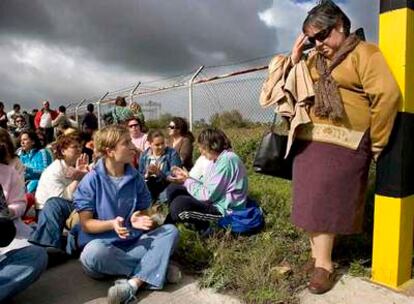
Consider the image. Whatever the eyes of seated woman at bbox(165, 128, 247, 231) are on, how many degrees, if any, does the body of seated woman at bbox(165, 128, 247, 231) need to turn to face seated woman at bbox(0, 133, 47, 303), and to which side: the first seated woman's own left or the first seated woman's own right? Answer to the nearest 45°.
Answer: approximately 45° to the first seated woman's own left

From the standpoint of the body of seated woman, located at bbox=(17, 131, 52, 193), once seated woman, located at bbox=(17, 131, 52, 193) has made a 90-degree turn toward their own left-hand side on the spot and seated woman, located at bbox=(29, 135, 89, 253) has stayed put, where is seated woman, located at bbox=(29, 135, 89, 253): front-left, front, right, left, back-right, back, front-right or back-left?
front-right

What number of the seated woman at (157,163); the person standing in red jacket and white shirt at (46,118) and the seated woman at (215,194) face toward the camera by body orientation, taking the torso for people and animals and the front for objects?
2

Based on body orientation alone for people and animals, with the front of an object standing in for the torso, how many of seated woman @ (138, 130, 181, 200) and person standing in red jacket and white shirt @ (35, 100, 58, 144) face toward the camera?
2

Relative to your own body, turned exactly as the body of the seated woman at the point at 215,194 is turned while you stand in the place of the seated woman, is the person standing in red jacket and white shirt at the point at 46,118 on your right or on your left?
on your right

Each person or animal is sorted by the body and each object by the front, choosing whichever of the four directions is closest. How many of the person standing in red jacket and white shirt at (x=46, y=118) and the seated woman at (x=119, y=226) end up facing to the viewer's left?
0

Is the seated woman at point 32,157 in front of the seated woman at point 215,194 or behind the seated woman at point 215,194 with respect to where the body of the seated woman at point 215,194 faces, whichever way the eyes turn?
in front

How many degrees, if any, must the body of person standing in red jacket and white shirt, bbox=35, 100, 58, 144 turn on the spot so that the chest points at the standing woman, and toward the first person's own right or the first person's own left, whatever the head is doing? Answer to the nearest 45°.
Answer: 0° — they already face them

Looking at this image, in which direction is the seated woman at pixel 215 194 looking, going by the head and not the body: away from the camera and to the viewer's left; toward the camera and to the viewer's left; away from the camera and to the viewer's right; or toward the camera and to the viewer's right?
away from the camera and to the viewer's left

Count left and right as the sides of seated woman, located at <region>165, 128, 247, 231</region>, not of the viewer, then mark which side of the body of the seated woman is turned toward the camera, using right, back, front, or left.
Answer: left
